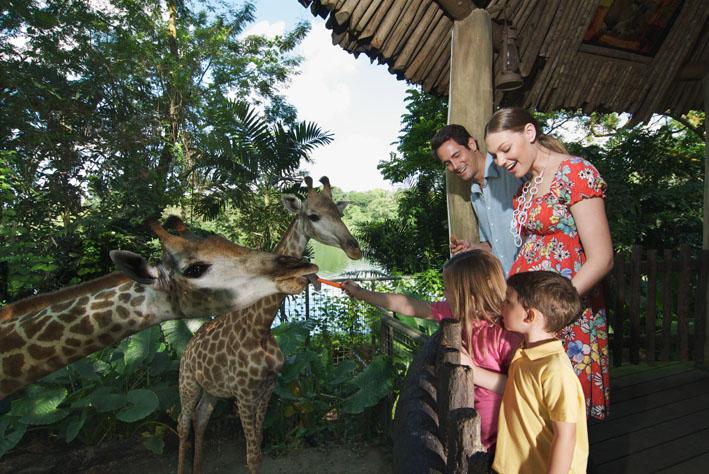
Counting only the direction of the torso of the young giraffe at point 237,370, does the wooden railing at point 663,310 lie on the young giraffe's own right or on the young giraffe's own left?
on the young giraffe's own left

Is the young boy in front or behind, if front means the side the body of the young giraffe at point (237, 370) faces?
in front

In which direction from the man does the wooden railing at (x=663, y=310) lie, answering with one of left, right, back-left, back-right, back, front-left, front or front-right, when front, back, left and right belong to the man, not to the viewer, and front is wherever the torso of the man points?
back

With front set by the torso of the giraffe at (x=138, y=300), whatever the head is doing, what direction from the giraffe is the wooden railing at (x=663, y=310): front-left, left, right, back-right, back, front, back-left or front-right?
front

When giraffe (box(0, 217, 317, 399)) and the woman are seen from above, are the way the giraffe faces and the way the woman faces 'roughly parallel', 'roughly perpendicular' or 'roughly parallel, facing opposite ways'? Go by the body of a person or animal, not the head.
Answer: roughly parallel, facing opposite ways

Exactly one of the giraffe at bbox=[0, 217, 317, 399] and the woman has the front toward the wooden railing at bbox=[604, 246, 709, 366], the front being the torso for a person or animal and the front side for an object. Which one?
the giraffe

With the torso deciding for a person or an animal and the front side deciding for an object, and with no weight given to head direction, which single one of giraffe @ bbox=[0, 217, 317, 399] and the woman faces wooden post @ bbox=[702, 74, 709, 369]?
the giraffe

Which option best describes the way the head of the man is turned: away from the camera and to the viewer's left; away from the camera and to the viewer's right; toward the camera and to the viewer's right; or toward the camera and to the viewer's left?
toward the camera and to the viewer's left

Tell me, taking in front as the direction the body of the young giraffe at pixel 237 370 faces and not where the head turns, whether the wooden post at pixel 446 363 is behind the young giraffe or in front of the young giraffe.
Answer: in front

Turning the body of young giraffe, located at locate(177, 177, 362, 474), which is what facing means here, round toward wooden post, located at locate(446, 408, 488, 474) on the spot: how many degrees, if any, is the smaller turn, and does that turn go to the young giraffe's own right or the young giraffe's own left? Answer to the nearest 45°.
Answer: approximately 45° to the young giraffe's own right

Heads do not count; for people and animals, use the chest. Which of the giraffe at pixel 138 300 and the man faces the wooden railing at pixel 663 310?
the giraffe

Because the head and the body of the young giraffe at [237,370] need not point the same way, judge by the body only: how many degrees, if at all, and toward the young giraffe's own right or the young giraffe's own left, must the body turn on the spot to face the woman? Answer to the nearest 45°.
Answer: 0° — it already faces them

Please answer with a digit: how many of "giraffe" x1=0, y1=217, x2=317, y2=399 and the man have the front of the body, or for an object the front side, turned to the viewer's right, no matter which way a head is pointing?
1

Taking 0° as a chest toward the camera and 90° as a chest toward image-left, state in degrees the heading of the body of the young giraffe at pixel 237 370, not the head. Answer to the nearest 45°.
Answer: approximately 315°

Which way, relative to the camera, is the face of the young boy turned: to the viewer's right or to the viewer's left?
to the viewer's left

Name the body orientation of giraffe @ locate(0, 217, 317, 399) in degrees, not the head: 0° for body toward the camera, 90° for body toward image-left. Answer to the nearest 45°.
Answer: approximately 270°

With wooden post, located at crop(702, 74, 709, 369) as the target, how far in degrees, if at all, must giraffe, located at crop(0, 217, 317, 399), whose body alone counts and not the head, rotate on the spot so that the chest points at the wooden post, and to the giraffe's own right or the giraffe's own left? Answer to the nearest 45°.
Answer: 0° — it already faces it
